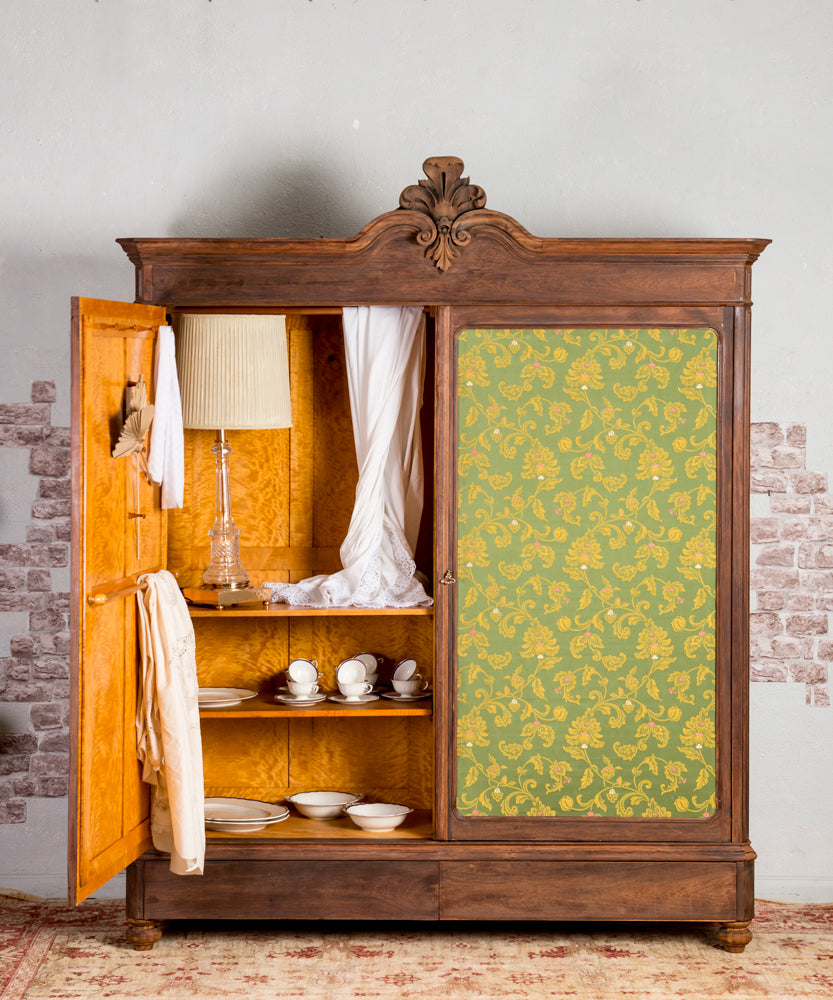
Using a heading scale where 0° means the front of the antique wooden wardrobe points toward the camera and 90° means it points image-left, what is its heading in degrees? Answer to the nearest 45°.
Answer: approximately 0°
